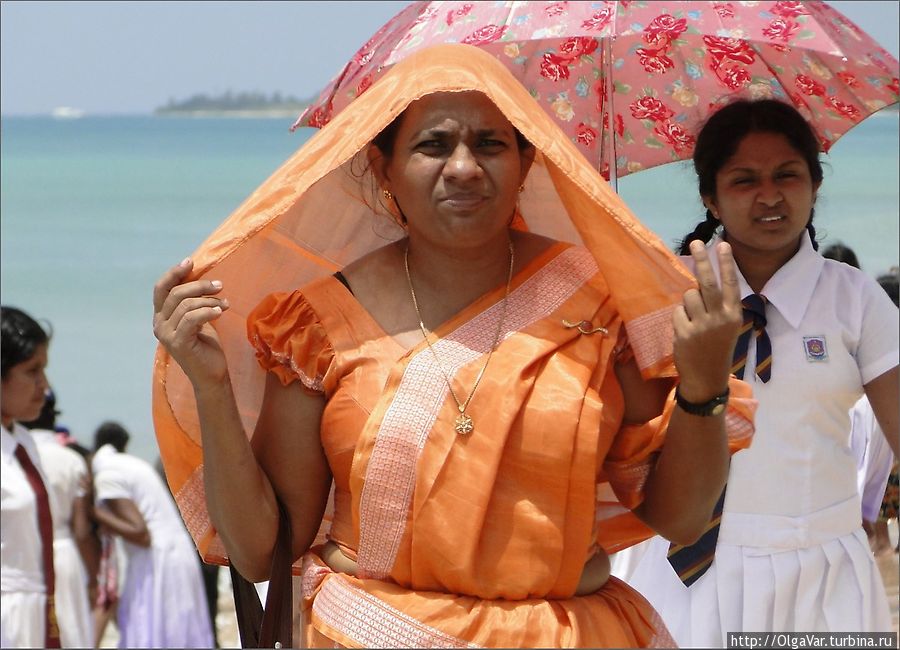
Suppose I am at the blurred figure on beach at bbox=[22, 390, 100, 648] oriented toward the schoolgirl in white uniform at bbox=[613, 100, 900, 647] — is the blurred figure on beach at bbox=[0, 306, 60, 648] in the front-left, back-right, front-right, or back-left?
front-right

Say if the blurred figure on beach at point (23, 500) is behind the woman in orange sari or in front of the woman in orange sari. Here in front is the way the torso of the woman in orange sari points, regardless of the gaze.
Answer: behind

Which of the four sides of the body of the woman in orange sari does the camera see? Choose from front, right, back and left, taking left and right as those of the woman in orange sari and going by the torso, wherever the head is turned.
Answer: front

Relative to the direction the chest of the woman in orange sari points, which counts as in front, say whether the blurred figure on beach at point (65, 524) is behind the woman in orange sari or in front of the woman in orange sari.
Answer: behind

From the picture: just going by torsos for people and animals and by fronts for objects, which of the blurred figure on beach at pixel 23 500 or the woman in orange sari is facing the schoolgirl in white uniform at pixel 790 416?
the blurred figure on beach

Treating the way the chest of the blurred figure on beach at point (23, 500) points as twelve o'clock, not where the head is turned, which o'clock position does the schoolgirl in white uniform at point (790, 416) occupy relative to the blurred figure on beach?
The schoolgirl in white uniform is roughly at 12 o'clock from the blurred figure on beach.

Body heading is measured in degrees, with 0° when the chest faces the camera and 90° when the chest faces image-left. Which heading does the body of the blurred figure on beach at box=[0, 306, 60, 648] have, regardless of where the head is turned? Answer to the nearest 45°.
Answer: approximately 315°

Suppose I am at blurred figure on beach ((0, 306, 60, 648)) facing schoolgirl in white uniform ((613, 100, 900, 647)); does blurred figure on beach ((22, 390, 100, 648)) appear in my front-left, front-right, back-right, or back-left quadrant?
back-left

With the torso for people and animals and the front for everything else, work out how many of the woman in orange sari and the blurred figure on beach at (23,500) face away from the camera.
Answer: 0

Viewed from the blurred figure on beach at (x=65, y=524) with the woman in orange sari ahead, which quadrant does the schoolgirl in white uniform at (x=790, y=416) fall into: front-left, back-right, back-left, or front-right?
front-left
